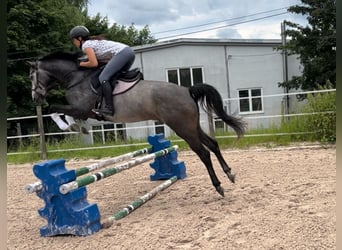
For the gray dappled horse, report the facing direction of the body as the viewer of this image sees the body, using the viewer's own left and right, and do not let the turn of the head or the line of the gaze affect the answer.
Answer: facing to the left of the viewer

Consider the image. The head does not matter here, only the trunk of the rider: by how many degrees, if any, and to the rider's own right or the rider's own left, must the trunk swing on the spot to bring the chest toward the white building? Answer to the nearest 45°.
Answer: approximately 135° to the rider's own right

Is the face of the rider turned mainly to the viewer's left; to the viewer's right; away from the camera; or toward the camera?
to the viewer's left

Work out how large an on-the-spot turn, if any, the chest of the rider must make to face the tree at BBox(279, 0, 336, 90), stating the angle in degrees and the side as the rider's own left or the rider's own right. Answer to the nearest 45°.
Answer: approximately 135° to the rider's own right

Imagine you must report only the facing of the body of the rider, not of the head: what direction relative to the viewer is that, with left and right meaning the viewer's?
facing to the left of the viewer

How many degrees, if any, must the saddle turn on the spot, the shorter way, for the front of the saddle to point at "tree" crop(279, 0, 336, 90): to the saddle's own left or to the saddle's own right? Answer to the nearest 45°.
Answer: approximately 135° to the saddle's own right

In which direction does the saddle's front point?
to the viewer's left
